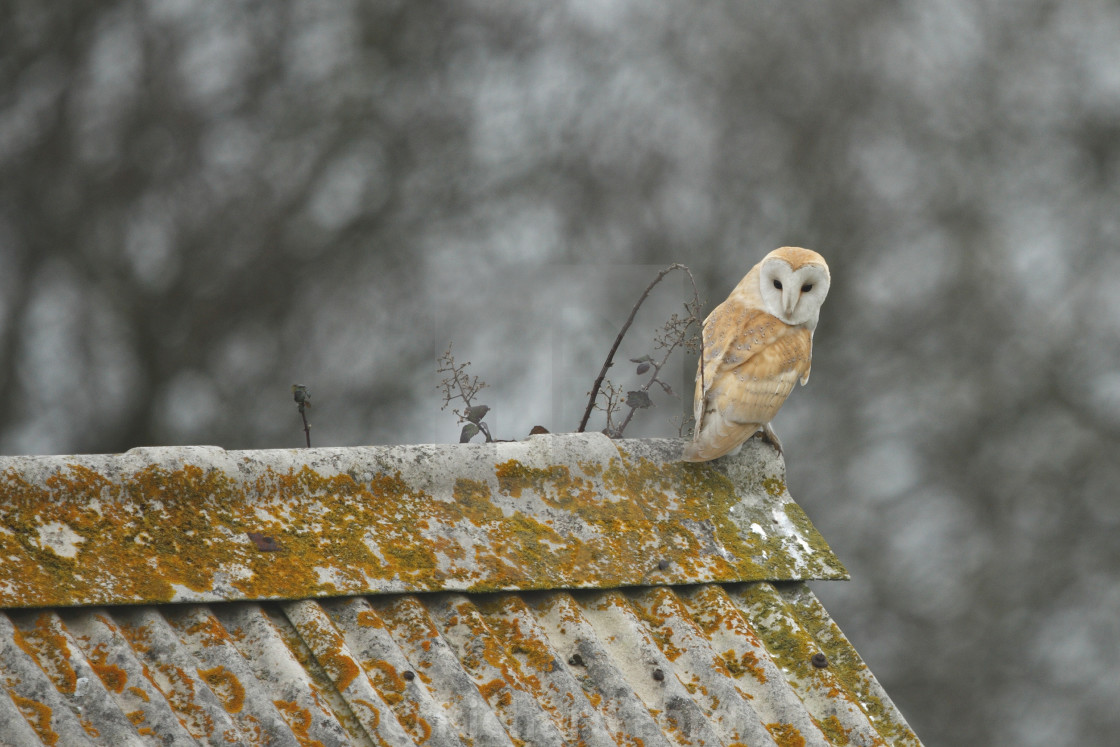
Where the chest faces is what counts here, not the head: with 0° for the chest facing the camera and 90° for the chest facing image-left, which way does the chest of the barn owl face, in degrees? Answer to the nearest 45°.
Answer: approximately 225°
